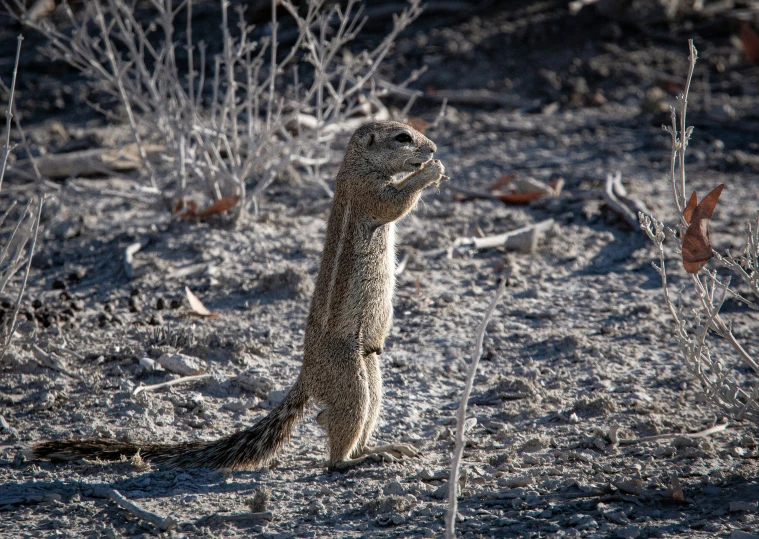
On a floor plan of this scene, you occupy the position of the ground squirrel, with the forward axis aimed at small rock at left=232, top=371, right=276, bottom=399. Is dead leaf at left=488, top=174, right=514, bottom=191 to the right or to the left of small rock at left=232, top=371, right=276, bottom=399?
right

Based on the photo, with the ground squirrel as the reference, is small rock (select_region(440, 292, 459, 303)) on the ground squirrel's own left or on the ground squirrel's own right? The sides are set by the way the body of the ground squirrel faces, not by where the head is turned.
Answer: on the ground squirrel's own left

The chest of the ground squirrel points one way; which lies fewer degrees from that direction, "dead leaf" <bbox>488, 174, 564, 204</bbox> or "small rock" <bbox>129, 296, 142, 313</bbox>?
the dead leaf

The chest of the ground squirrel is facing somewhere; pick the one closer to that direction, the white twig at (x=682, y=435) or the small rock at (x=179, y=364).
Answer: the white twig

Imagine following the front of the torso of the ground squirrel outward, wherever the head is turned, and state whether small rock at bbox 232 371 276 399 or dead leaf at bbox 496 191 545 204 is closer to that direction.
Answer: the dead leaf

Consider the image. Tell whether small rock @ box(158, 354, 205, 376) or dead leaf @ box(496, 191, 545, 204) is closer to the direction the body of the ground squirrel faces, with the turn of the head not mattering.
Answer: the dead leaf

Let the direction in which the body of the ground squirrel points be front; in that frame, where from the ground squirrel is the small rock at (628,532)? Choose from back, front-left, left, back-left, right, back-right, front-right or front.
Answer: front-right

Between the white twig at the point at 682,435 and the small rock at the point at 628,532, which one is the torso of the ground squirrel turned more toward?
the white twig

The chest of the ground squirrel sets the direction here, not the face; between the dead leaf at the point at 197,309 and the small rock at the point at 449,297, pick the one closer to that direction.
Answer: the small rock

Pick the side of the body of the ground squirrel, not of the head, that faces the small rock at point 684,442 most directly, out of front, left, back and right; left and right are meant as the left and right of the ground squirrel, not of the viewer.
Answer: front

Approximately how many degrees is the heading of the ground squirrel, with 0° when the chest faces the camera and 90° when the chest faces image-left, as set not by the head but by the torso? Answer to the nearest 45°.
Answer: approximately 270°
